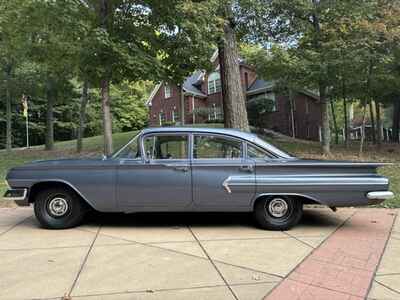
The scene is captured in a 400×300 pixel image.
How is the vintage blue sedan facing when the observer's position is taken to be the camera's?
facing to the left of the viewer

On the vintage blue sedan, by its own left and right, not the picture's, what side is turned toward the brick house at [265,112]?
right

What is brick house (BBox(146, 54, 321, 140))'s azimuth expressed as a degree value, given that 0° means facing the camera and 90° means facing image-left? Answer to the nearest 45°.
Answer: approximately 45°

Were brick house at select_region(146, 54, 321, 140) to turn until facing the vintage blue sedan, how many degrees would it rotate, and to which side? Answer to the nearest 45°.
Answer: approximately 45° to its left

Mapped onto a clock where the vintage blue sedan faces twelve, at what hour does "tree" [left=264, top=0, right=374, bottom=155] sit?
The tree is roughly at 4 o'clock from the vintage blue sedan.

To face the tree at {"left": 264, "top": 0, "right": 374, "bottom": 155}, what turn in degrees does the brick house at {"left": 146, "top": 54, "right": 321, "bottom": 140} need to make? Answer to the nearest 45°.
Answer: approximately 45° to its left
